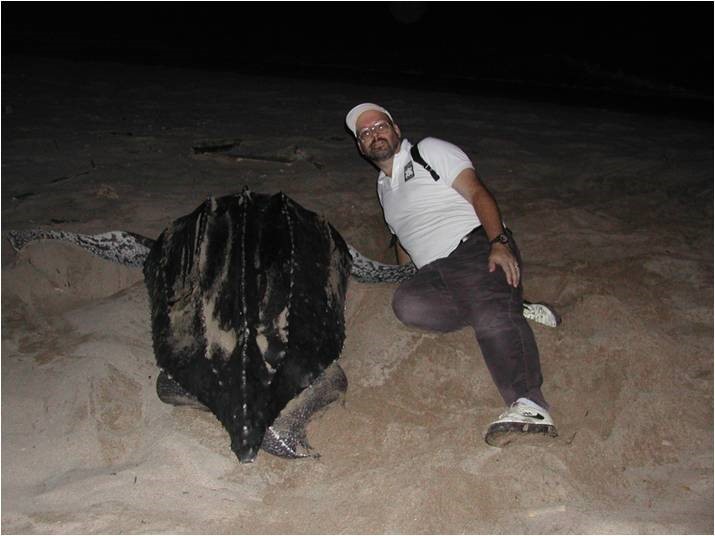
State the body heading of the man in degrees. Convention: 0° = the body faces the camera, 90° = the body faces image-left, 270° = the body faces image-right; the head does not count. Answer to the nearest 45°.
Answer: approximately 45°
